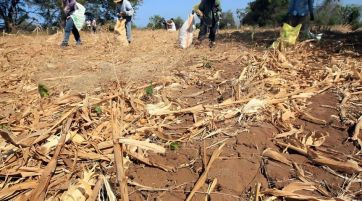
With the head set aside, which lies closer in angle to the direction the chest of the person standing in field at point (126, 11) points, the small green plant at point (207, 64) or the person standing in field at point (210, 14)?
the small green plant

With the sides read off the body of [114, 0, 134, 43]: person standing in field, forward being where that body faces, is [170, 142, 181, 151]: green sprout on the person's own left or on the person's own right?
on the person's own left

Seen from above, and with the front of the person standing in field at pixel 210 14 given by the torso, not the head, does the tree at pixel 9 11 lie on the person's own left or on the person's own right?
on the person's own right

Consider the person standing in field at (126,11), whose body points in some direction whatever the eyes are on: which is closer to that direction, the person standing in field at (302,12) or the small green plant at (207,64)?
the small green plant

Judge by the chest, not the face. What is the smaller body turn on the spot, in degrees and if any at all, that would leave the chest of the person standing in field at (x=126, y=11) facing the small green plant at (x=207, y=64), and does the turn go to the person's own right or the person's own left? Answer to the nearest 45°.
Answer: approximately 45° to the person's own left

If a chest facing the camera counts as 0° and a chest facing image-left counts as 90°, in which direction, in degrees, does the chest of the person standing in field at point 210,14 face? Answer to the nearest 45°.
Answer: approximately 45°
